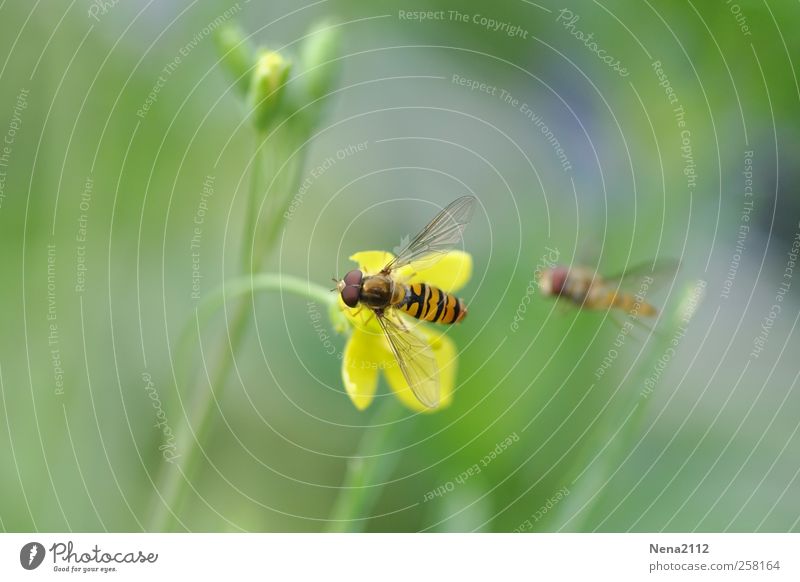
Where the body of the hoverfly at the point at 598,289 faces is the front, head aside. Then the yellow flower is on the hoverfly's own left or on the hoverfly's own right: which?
on the hoverfly's own left

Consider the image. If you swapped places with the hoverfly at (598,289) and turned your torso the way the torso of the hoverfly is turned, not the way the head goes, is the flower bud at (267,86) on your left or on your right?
on your left

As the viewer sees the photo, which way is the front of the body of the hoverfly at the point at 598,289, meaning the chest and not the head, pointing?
to the viewer's left

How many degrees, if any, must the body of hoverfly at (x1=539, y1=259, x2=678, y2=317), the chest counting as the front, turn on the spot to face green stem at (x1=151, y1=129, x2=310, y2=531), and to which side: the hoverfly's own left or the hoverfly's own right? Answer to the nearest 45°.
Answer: approximately 45° to the hoverfly's own left

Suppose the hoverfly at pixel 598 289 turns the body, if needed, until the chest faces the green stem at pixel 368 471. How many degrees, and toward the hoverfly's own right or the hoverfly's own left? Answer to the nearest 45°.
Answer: approximately 45° to the hoverfly's own left

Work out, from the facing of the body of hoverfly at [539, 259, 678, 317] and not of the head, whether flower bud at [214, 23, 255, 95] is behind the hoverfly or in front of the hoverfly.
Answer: in front

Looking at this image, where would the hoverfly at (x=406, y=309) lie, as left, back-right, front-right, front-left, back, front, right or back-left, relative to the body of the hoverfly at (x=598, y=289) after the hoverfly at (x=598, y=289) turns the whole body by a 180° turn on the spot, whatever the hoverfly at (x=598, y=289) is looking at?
back-right
